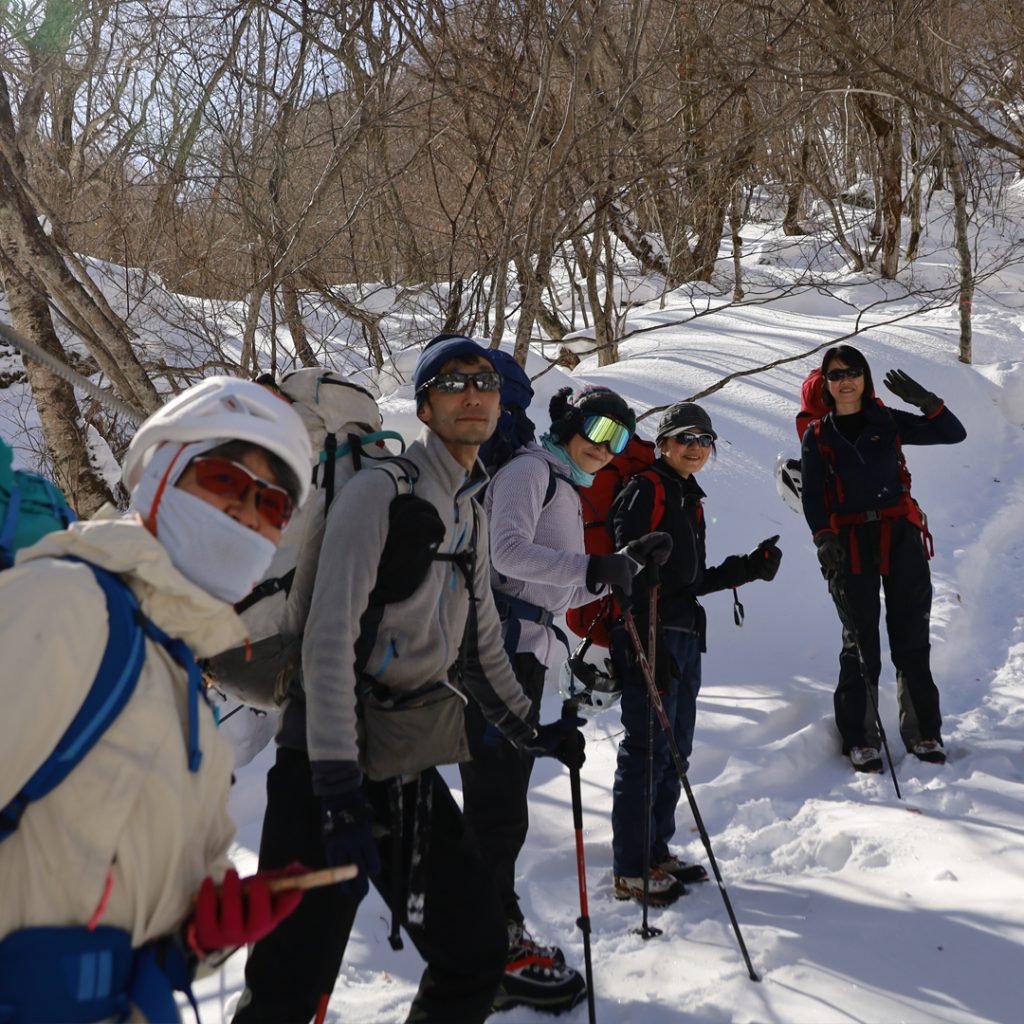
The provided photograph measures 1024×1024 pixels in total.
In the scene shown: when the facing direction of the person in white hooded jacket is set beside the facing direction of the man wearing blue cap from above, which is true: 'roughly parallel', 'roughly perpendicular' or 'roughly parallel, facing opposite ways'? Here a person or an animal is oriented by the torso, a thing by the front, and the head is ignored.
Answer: roughly parallel

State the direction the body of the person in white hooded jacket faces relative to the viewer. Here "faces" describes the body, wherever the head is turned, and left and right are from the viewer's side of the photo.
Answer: facing the viewer and to the right of the viewer

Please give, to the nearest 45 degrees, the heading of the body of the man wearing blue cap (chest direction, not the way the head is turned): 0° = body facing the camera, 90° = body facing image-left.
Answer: approximately 315°

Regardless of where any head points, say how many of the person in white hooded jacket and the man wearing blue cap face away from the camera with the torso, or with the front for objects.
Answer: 0

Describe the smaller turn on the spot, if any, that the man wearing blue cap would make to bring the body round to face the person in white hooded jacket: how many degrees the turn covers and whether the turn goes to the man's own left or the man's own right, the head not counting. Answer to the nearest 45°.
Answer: approximately 45° to the man's own right
